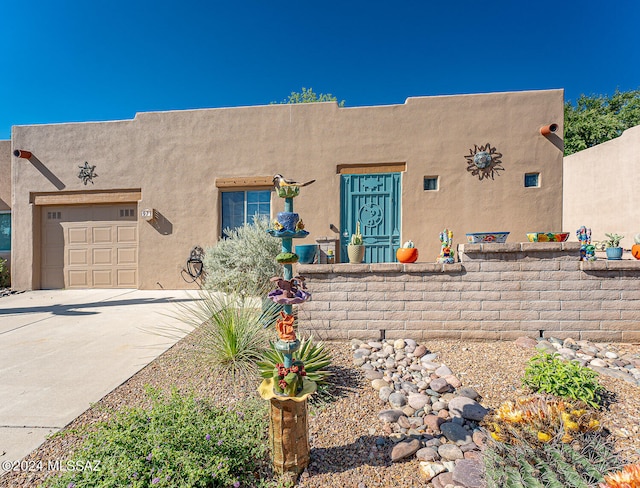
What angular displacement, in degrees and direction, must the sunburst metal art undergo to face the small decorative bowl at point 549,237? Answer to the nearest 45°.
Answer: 0° — it already faces it

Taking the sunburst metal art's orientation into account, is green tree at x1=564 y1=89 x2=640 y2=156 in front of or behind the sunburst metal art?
behind

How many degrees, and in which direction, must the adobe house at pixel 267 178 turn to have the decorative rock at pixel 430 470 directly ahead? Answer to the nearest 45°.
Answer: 0° — it already faces it

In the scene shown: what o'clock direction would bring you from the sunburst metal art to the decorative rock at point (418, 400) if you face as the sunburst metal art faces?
The decorative rock is roughly at 12 o'clock from the sunburst metal art.

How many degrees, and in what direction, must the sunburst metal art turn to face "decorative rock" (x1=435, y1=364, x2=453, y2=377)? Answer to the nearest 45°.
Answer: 0° — it already faces it
